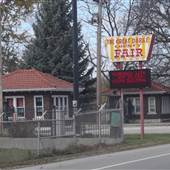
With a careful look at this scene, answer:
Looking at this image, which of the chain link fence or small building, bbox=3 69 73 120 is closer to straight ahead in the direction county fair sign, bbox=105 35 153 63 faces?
the chain link fence

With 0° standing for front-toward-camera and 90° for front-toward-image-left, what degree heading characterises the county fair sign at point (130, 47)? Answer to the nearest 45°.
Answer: approximately 0°

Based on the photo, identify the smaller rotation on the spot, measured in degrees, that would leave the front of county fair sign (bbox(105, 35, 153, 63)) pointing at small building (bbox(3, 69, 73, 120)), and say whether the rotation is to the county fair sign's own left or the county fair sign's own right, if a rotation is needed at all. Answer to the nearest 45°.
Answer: approximately 135° to the county fair sign's own right

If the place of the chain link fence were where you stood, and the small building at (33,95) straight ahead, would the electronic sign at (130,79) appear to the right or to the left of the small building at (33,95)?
right
